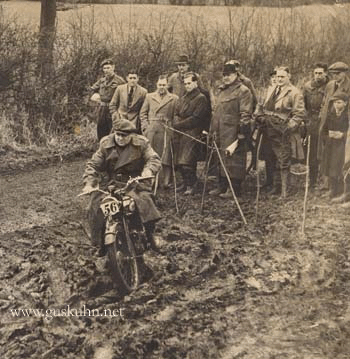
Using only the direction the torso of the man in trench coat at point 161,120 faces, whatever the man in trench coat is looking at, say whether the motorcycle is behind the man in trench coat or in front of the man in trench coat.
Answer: in front

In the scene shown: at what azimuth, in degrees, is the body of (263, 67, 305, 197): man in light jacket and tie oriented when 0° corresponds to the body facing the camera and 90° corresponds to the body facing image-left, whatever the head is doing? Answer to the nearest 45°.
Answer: approximately 45°

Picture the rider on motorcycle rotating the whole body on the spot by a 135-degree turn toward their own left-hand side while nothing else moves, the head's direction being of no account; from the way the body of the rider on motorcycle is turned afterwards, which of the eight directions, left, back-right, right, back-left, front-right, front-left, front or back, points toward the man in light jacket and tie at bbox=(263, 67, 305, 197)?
front

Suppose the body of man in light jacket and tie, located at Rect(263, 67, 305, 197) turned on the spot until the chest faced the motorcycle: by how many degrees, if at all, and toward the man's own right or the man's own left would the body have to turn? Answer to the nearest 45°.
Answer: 0° — they already face it

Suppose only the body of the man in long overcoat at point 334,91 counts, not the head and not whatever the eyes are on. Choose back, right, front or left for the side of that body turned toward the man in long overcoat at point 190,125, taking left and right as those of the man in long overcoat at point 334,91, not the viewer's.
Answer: right

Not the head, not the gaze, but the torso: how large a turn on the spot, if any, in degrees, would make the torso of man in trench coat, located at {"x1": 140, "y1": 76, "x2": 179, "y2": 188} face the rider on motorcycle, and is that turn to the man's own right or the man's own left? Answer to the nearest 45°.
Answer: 0° — they already face them

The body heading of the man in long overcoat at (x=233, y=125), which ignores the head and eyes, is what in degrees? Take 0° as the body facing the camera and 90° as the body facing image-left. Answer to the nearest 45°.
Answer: approximately 45°

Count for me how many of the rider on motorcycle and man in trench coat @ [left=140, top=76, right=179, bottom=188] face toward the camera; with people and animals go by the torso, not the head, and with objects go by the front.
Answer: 2

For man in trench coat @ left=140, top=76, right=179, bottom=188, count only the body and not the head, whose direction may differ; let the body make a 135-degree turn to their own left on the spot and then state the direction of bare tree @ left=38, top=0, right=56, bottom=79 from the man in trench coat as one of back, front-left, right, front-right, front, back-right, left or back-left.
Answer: left

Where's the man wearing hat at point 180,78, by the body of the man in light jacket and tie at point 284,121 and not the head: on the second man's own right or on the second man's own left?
on the second man's own right
